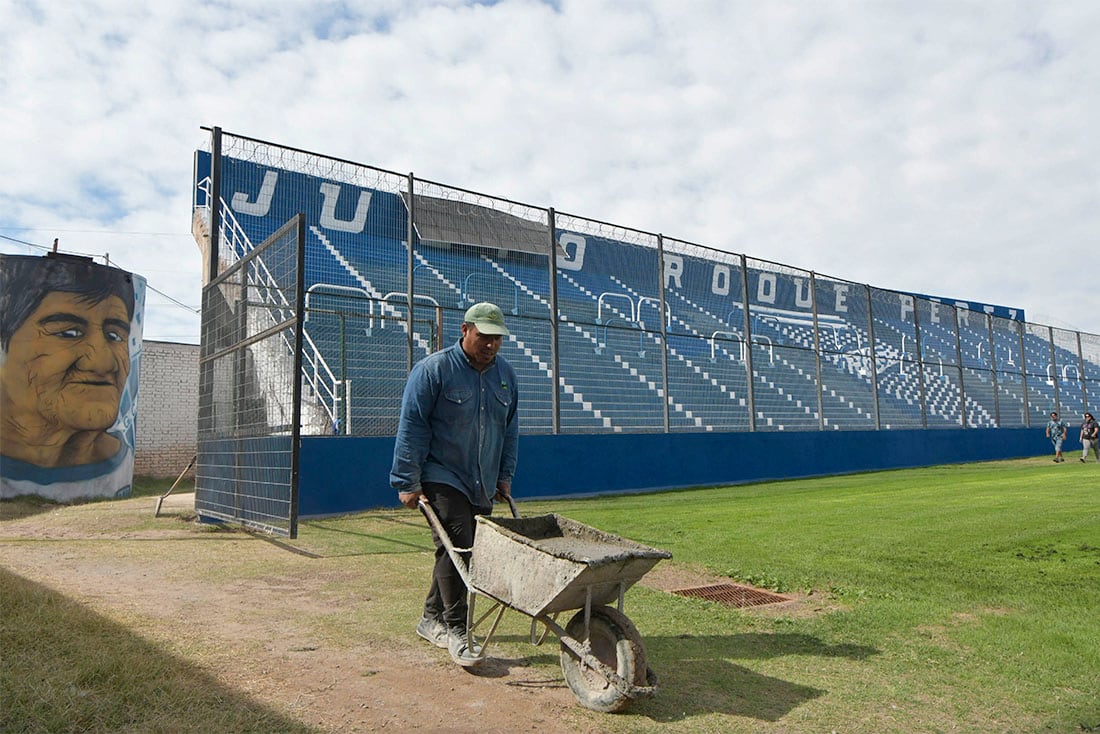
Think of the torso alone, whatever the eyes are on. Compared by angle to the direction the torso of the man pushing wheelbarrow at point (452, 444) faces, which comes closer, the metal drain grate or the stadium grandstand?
the metal drain grate

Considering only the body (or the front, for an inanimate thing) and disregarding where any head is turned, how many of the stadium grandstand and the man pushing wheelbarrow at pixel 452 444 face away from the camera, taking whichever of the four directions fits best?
0

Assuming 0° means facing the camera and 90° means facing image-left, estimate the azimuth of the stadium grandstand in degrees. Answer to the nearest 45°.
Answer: approximately 315°

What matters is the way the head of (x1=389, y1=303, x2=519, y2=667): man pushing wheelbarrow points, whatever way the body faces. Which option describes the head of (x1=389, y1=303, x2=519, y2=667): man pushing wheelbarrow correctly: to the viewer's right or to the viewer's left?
to the viewer's right

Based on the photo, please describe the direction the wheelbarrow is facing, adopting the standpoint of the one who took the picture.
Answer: facing the viewer and to the right of the viewer

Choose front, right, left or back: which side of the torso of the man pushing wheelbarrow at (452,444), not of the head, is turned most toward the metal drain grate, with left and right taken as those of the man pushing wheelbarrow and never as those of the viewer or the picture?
left

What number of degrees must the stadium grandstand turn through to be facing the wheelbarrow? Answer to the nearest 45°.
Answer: approximately 45° to its right

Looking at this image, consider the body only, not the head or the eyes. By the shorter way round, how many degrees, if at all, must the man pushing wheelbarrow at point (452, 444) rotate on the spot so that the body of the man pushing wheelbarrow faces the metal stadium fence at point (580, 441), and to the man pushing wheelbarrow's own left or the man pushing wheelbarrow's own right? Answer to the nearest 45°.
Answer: approximately 135° to the man pushing wheelbarrow's own left

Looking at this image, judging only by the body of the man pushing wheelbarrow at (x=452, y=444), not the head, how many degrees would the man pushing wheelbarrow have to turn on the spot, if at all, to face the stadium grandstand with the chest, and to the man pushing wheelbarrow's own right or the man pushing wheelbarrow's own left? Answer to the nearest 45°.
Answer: approximately 135° to the man pushing wheelbarrow's own left

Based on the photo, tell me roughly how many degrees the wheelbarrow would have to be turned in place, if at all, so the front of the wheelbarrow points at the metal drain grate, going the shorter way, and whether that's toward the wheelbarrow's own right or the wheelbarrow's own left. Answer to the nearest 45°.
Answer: approximately 90° to the wheelbarrow's own left
